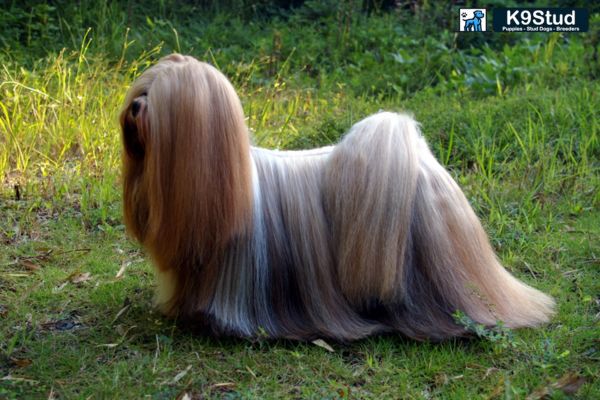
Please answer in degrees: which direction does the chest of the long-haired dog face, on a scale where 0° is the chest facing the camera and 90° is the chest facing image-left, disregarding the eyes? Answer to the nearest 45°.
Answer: approximately 90°
